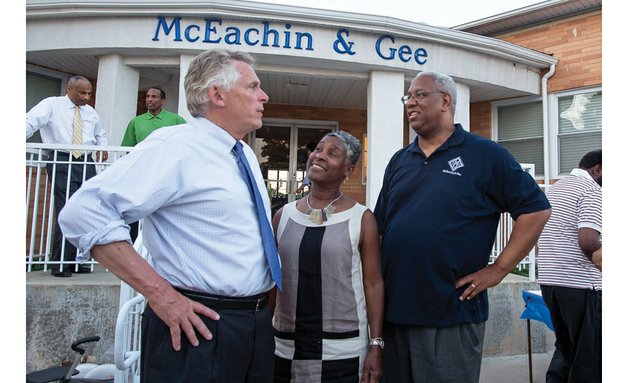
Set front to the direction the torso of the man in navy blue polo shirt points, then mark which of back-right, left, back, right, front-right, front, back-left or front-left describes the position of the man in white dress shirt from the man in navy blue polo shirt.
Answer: front

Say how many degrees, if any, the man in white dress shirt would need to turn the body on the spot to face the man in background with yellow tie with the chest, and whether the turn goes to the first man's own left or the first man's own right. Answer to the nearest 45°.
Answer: approximately 90° to the first man's own left

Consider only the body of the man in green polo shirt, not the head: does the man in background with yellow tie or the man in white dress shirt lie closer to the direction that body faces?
the man in white dress shirt

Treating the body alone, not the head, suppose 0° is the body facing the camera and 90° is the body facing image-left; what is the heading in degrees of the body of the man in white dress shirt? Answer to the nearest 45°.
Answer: approximately 270°

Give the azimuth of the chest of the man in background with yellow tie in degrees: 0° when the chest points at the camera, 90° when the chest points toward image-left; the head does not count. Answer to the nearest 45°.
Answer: approximately 315°

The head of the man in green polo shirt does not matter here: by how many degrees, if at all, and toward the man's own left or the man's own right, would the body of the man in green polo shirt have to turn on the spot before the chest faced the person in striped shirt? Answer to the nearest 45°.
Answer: approximately 45° to the man's own left

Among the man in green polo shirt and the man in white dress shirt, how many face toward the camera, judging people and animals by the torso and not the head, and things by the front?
1

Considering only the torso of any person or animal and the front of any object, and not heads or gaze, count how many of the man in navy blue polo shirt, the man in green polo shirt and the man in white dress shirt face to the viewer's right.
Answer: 1

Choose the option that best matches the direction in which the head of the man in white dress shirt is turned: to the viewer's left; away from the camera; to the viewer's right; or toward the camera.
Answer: to the viewer's right

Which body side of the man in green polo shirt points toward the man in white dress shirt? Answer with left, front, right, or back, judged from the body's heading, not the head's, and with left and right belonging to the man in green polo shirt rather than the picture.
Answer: front

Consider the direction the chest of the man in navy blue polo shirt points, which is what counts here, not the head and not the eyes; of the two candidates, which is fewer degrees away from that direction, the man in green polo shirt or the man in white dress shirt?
the man in white dress shirt

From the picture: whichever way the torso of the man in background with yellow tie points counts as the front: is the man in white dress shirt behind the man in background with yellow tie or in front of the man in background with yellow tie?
in front

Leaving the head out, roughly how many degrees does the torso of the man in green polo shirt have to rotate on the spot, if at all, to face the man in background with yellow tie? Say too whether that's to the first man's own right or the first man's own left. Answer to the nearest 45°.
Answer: approximately 45° to the first man's own right

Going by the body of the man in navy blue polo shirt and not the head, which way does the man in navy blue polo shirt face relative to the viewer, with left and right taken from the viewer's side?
facing the viewer and to the left of the viewer

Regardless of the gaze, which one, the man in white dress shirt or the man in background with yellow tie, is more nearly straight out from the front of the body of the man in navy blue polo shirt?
the man in white dress shirt

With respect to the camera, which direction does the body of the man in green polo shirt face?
toward the camera
